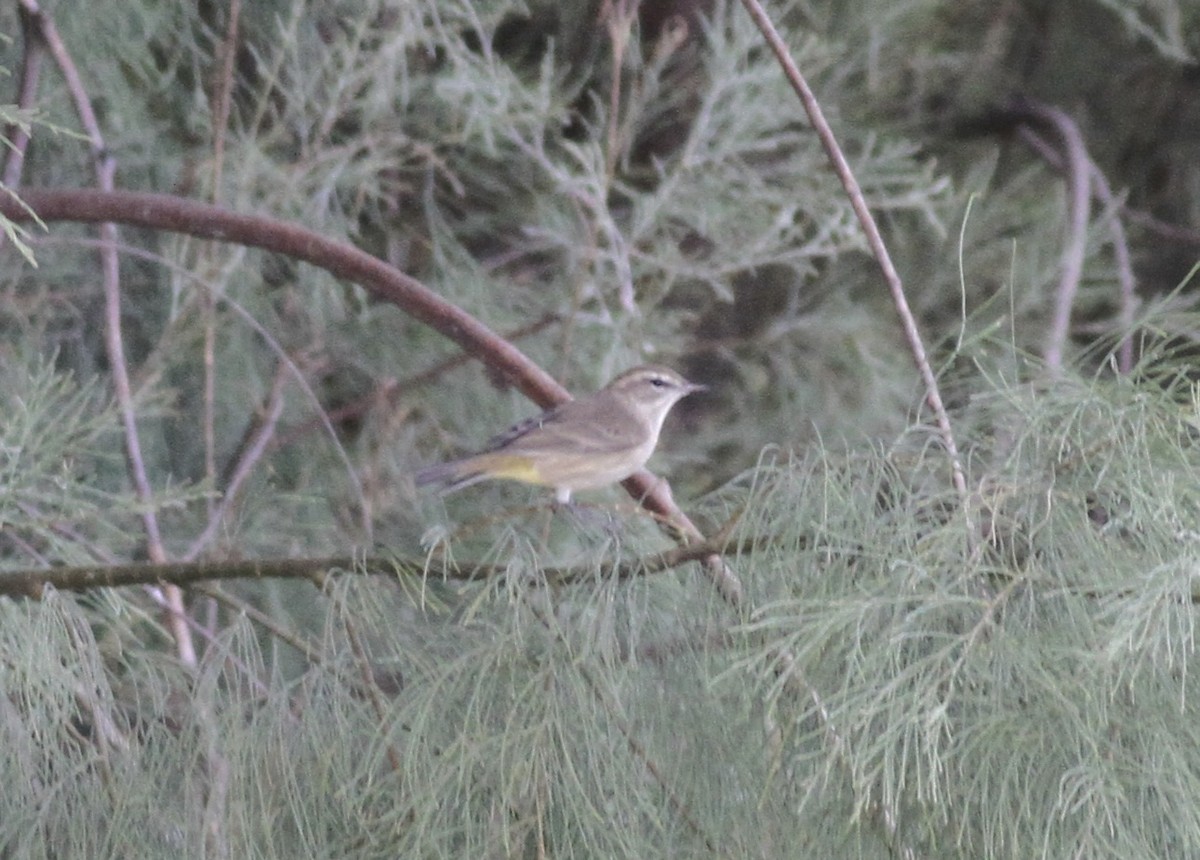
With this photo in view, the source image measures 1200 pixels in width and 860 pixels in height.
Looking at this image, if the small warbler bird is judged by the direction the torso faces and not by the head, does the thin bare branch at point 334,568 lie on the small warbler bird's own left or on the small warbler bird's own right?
on the small warbler bird's own right

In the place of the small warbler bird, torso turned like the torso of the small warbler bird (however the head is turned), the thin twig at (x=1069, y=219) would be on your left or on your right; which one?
on your left

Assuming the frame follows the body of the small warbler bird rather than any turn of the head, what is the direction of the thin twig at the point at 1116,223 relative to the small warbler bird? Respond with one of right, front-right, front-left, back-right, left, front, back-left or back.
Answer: front-left

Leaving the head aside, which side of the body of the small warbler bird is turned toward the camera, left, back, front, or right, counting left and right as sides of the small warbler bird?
right

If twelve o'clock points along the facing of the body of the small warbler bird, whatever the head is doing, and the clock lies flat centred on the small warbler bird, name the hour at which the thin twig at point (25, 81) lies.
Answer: The thin twig is roughly at 7 o'clock from the small warbler bird.

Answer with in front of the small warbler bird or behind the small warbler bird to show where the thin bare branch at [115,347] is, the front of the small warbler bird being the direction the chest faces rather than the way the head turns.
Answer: behind
